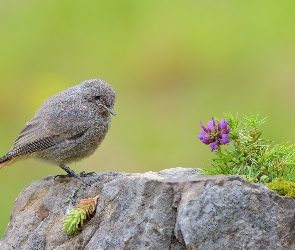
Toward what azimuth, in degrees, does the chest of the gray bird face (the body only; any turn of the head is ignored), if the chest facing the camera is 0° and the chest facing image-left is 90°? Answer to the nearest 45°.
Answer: approximately 270°

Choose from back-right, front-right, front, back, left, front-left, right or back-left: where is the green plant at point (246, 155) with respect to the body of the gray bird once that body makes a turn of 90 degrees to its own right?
front-left
